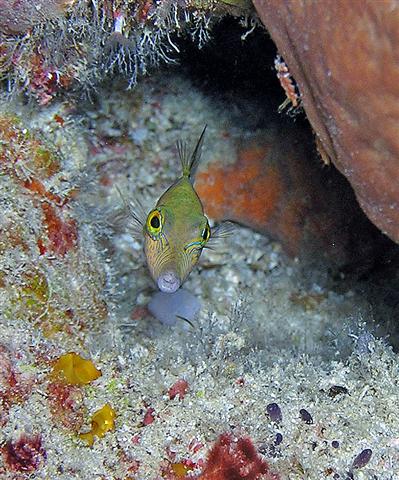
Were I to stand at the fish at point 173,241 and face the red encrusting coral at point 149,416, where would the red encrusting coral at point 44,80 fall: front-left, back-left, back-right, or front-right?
back-right

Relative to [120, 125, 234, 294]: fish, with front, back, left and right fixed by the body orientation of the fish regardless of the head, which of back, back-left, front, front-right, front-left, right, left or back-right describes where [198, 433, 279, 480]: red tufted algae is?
front-left

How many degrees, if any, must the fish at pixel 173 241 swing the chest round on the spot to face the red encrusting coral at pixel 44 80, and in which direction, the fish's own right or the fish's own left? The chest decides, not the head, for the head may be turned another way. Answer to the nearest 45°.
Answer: approximately 90° to the fish's own right

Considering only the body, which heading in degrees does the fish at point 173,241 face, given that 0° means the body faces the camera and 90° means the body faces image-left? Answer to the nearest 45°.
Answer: approximately 0°

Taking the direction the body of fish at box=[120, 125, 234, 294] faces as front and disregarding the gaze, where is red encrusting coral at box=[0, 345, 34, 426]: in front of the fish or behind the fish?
in front

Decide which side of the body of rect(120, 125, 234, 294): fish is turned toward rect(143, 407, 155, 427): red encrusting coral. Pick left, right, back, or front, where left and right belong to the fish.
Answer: front
